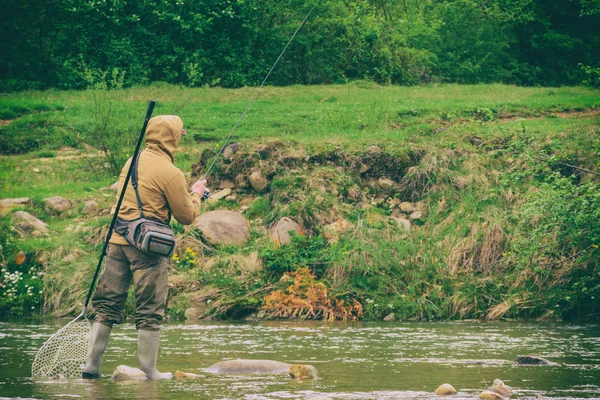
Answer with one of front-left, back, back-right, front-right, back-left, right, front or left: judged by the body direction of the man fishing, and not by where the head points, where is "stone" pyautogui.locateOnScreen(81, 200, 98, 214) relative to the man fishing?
front-left

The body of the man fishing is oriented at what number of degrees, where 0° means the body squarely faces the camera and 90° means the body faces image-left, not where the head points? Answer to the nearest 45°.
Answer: approximately 225°

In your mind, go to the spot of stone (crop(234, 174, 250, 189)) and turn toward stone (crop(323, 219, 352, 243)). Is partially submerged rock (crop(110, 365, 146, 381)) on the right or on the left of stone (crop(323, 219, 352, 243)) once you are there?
right

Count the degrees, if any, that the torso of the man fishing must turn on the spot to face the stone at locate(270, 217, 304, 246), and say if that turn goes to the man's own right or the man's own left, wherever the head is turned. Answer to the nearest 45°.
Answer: approximately 45° to the man's own left

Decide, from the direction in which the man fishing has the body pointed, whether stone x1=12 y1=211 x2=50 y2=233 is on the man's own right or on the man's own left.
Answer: on the man's own left

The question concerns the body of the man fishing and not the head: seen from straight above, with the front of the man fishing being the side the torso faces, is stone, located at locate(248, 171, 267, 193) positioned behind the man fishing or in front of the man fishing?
in front

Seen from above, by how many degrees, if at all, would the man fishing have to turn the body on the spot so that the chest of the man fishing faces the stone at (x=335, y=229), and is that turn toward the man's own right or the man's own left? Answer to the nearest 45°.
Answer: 0° — they already face it

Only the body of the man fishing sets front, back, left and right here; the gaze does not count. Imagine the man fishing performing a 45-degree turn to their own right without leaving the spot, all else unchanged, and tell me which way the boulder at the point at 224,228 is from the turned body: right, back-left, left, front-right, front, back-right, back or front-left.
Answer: left

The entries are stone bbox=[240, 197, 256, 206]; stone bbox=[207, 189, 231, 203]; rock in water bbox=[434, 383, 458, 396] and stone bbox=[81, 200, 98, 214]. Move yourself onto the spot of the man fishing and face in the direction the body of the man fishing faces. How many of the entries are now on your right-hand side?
1

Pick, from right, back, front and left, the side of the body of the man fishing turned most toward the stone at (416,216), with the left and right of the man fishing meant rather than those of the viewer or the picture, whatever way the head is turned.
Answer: front

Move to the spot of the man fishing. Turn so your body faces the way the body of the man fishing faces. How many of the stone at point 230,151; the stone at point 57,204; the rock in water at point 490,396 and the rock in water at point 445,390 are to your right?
2

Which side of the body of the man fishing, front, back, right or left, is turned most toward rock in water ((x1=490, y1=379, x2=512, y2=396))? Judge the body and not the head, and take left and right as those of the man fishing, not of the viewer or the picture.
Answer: right

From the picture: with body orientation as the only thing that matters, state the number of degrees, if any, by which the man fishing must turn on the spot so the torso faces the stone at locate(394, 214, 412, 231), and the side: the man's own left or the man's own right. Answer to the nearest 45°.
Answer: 0° — they already face it

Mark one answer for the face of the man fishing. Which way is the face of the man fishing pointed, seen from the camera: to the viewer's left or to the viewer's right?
to the viewer's right
